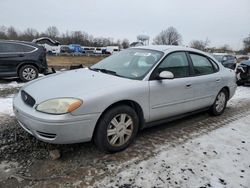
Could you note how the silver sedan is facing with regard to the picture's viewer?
facing the viewer and to the left of the viewer

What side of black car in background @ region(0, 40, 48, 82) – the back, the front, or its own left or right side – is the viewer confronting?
left

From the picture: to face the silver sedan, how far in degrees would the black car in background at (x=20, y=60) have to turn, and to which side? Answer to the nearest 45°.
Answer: approximately 90° to its left

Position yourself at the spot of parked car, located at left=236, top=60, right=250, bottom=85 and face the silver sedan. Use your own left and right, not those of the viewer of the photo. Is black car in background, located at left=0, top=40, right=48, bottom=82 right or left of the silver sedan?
right

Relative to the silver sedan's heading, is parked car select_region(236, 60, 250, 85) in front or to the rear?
to the rear

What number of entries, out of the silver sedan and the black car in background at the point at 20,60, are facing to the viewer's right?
0

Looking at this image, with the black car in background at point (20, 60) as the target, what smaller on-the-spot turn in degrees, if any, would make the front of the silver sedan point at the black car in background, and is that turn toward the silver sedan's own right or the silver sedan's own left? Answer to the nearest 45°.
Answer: approximately 90° to the silver sedan's own right

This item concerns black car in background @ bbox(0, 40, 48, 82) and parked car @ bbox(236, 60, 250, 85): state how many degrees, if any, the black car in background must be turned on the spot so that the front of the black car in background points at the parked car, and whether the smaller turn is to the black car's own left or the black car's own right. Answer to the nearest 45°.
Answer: approximately 180°
